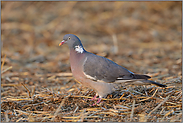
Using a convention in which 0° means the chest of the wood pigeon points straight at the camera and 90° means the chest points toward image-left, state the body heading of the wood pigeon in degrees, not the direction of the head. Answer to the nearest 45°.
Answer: approximately 90°
